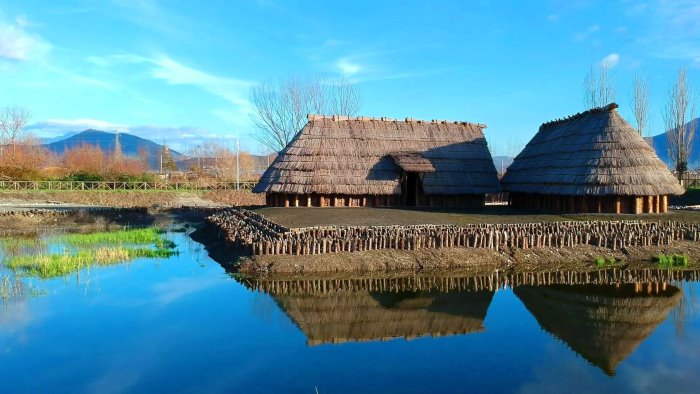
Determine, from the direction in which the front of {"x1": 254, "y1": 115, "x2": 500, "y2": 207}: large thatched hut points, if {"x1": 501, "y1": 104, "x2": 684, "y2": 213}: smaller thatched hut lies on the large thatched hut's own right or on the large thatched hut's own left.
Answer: on the large thatched hut's own left

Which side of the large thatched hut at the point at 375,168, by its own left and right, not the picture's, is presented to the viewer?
front

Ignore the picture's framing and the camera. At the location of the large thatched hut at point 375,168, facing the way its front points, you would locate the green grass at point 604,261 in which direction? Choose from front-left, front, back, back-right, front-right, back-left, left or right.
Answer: front-left

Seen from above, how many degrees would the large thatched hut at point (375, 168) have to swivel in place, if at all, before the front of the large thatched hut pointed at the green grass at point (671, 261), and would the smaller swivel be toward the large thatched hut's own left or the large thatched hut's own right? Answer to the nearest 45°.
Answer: approximately 45° to the large thatched hut's own left
